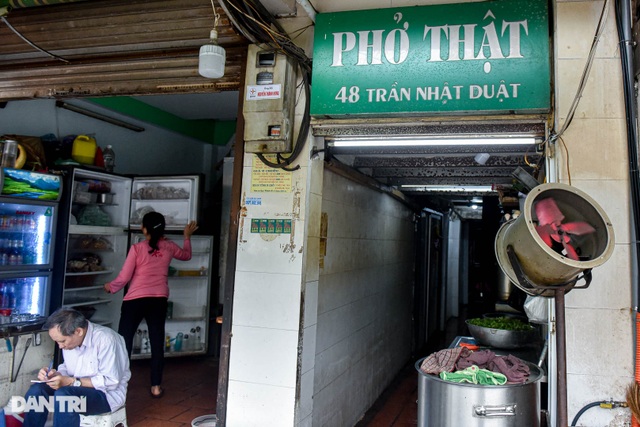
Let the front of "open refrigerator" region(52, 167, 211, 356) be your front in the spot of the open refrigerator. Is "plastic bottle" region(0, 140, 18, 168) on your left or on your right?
on your right

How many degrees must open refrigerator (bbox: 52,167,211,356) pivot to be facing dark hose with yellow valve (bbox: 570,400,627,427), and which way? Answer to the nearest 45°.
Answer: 0° — it already faces it

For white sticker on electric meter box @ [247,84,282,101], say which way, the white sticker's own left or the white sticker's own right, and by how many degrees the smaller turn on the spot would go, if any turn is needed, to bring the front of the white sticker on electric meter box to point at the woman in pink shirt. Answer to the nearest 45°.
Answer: approximately 135° to the white sticker's own right

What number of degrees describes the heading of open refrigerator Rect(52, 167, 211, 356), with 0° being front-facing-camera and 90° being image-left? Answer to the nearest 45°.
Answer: approximately 315°

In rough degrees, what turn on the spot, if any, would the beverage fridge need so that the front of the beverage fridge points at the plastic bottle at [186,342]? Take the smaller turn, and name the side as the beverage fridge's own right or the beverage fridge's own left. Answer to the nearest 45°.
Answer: approximately 45° to the beverage fridge's own left

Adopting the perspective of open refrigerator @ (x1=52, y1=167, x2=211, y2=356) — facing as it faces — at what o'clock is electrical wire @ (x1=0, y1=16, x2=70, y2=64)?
The electrical wire is roughly at 2 o'clock from the open refrigerator.

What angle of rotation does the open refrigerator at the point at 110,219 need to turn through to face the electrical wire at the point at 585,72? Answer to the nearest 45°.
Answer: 0° — it already faces it

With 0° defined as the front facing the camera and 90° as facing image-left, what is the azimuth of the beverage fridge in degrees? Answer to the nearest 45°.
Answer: approximately 315°

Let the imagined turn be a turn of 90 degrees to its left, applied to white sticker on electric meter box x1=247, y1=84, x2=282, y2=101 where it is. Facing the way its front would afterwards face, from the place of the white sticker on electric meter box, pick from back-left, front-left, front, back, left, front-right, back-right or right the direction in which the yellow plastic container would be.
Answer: back-left
